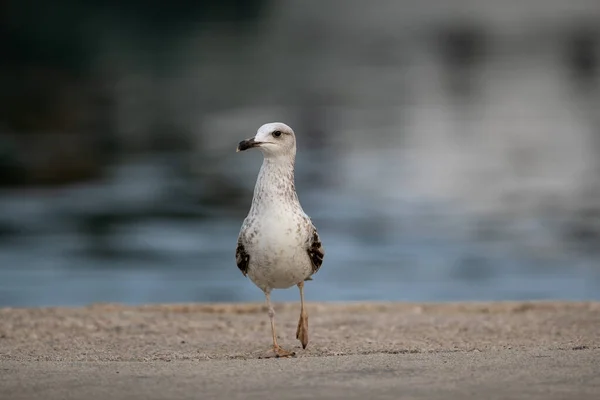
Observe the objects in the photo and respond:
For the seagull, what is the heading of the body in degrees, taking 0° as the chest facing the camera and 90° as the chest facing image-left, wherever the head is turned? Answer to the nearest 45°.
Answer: approximately 0°
